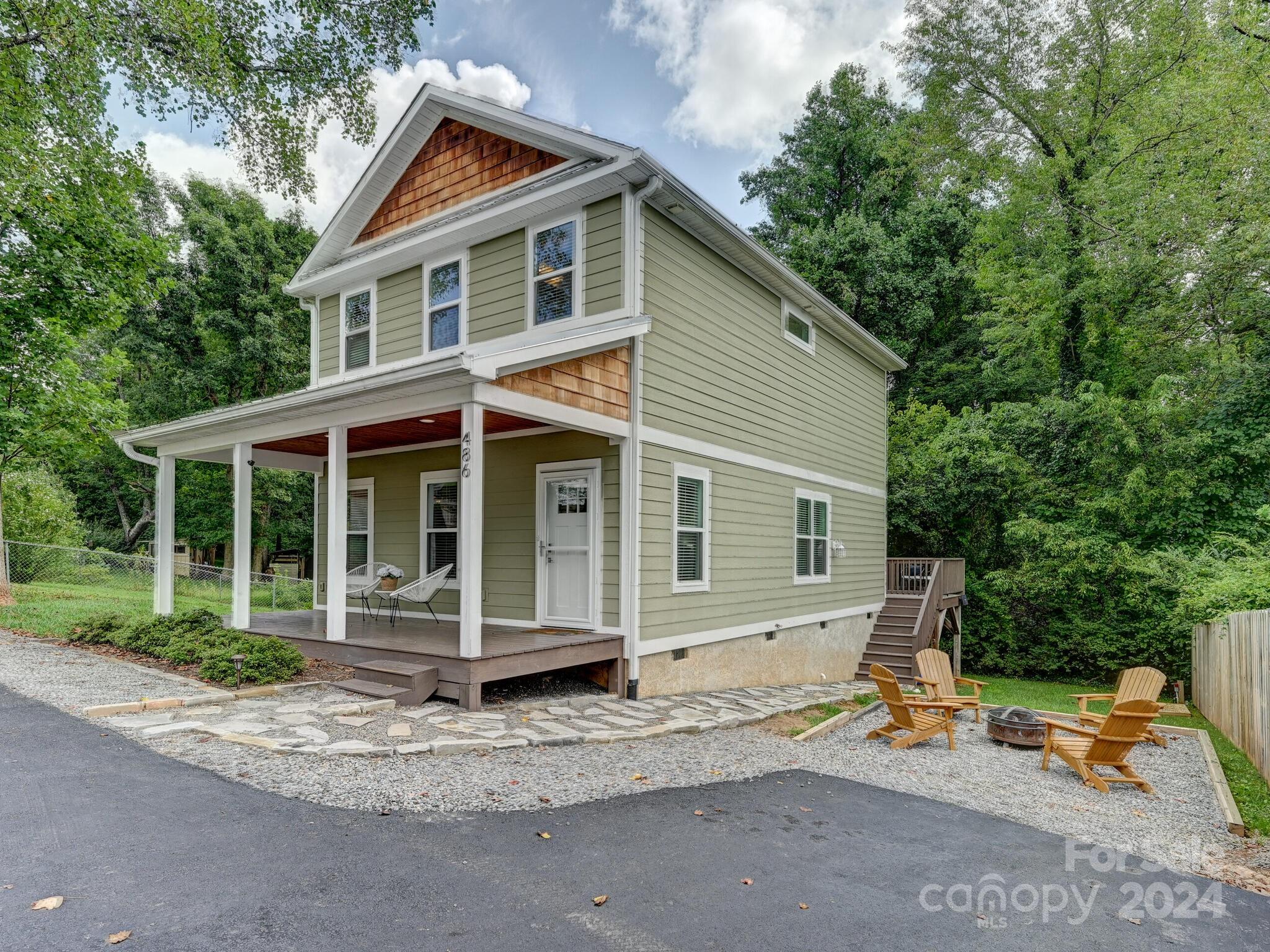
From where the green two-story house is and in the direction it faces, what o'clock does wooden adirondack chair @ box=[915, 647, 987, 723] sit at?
The wooden adirondack chair is roughly at 8 o'clock from the green two-story house.

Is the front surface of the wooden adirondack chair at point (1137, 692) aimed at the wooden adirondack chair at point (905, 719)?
yes

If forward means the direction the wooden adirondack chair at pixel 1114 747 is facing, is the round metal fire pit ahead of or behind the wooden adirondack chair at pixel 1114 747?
ahead

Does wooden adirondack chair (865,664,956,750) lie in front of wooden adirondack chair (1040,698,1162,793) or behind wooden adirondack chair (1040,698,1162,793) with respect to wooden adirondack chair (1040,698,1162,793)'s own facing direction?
in front

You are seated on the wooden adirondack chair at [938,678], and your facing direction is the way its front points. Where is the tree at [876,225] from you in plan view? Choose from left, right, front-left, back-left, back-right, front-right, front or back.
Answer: back-left

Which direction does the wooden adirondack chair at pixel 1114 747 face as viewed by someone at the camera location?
facing away from the viewer and to the left of the viewer

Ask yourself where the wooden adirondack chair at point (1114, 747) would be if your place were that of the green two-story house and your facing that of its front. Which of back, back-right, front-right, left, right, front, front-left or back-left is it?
left

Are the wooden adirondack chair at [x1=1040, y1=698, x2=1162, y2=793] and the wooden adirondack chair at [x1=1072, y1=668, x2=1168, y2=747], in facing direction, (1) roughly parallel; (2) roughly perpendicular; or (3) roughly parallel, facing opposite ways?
roughly perpendicular

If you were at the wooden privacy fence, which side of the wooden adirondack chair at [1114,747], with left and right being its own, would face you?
right
